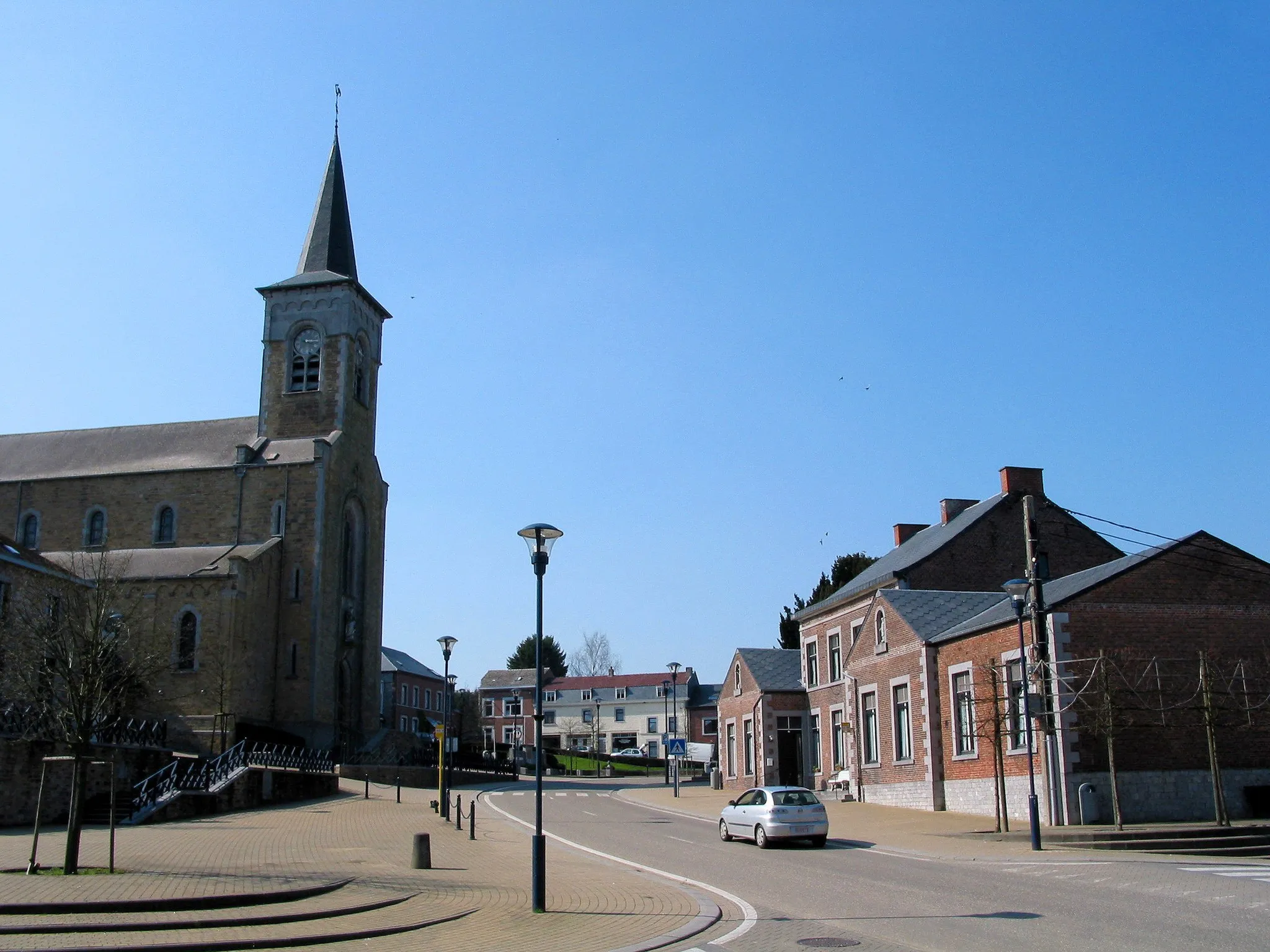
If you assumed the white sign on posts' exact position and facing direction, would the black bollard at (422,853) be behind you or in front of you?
in front

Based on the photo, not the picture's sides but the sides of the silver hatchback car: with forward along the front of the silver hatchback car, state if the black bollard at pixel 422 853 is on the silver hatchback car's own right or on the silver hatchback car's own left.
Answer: on the silver hatchback car's own left

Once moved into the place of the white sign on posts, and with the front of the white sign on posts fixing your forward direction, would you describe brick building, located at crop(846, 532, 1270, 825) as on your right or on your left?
on your left

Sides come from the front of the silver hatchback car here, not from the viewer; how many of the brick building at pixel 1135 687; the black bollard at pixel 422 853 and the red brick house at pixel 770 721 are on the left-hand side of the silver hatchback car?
1

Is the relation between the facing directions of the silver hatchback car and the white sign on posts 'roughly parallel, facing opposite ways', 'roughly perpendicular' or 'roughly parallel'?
roughly perpendicular

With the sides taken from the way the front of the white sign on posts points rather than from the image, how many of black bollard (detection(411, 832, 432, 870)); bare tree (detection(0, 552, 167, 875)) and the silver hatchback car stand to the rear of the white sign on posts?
0

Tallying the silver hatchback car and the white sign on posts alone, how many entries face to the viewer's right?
0

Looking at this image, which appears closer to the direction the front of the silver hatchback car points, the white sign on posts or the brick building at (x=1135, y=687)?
the white sign on posts

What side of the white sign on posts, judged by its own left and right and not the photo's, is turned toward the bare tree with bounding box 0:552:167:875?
front
